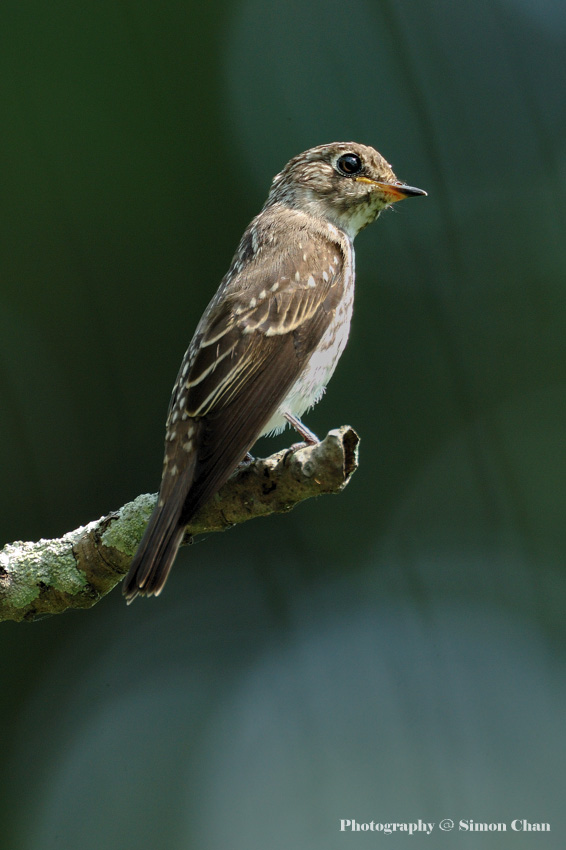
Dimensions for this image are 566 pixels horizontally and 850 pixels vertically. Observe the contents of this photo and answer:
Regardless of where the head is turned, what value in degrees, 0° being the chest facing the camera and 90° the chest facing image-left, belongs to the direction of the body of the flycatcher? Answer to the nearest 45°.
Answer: approximately 270°
